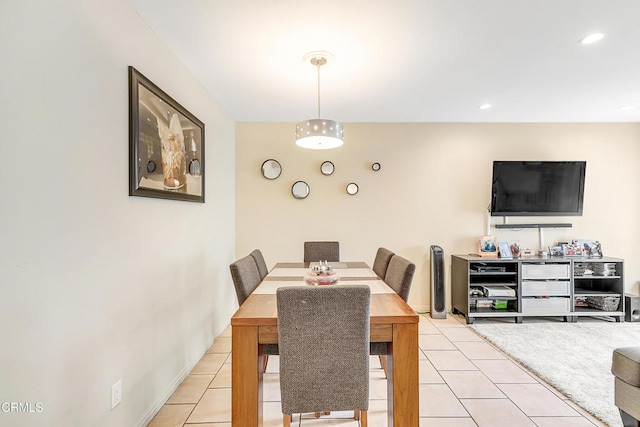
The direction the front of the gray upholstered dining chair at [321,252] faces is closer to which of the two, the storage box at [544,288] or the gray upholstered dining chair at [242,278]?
the gray upholstered dining chair

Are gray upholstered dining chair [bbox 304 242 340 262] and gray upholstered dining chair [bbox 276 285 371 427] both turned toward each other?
yes

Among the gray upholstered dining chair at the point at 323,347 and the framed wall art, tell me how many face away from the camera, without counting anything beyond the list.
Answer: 1

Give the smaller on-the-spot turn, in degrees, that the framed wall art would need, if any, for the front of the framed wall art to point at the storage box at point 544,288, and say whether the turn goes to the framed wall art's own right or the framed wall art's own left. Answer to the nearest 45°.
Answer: approximately 45° to the framed wall art's own left

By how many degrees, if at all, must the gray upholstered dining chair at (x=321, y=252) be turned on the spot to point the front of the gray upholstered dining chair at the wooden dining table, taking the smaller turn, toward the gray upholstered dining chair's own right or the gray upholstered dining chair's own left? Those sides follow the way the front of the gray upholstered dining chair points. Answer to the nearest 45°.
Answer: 0° — it already faces it

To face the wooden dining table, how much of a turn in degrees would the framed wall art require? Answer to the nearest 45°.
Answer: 0° — it already faces it

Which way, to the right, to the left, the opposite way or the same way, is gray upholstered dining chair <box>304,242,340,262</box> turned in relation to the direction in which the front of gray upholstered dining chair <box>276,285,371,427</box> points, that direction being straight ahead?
the opposite way

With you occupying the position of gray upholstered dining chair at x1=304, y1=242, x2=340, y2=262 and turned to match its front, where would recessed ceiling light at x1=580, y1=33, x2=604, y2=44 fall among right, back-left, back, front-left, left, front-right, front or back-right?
front-left

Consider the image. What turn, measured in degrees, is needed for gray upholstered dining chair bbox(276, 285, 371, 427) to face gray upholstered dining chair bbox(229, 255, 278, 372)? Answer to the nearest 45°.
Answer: approximately 45° to its left

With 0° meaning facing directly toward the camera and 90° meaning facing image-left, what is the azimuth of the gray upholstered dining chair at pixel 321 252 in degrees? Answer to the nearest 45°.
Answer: approximately 0°

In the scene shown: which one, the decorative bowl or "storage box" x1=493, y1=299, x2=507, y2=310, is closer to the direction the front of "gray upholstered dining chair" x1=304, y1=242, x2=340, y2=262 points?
the decorative bowl

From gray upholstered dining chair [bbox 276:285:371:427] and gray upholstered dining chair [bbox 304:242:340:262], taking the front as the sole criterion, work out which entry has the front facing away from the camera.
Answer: gray upholstered dining chair [bbox 276:285:371:427]

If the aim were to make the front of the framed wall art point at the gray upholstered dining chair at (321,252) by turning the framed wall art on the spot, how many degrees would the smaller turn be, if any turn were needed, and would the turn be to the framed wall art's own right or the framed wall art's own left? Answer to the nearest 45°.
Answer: approximately 90° to the framed wall art's own left

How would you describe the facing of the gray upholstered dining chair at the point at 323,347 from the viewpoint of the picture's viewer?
facing away from the viewer
